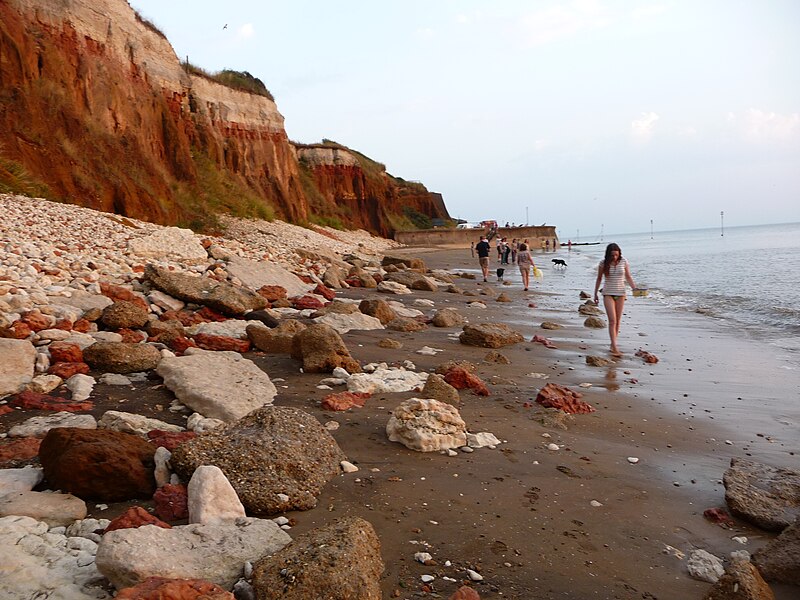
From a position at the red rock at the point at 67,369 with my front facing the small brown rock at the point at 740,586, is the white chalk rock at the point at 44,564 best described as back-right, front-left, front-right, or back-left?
front-right

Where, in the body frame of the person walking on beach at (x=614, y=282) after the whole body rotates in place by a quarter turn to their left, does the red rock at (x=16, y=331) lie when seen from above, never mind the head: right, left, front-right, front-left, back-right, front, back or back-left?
back-right

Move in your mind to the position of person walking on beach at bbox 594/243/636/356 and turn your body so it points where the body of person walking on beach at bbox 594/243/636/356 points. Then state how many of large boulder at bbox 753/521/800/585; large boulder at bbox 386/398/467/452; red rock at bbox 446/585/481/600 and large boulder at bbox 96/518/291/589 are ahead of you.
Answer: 4

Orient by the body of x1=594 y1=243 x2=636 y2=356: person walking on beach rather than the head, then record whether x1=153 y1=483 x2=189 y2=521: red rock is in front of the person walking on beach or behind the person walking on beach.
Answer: in front

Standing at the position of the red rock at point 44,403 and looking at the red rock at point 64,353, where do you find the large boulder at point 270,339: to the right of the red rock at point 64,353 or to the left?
right

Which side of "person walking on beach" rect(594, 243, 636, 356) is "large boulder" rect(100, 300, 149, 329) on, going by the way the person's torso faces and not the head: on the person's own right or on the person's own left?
on the person's own right

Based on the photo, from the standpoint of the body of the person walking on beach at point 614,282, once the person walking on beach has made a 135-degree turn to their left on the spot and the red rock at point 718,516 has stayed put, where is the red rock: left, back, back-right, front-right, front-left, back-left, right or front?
back-right

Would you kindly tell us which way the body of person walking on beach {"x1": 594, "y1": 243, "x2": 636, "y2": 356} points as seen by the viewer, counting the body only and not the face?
toward the camera

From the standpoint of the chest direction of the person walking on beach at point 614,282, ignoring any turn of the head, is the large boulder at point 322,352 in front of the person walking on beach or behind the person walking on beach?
in front

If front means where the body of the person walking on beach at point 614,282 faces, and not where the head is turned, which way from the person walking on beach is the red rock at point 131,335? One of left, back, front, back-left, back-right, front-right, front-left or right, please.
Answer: front-right

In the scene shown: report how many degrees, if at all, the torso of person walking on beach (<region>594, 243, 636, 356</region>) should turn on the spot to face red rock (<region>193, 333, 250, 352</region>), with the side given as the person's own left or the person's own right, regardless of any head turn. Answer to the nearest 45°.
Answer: approximately 45° to the person's own right

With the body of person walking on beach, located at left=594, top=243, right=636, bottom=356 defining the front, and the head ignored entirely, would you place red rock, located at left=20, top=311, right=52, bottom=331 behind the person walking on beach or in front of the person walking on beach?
in front

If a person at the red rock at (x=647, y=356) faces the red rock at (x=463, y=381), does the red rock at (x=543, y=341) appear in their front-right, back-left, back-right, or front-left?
front-right

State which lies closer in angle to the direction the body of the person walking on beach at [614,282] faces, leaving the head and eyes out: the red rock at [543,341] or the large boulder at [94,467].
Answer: the large boulder

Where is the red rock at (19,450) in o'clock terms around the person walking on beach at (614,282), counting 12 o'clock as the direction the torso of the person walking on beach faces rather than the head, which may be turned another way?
The red rock is roughly at 1 o'clock from the person walking on beach.

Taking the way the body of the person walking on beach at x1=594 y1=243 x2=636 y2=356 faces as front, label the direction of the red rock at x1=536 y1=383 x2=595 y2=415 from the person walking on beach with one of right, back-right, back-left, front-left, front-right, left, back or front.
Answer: front
